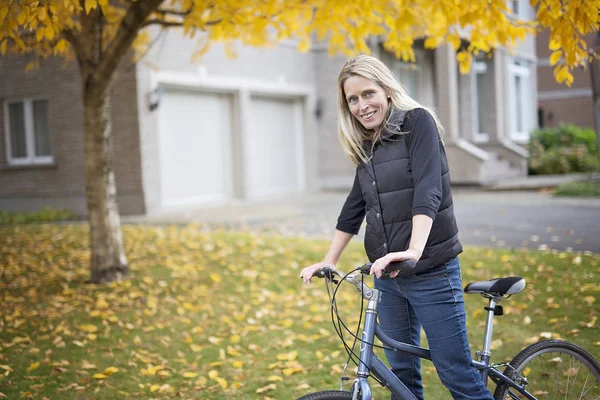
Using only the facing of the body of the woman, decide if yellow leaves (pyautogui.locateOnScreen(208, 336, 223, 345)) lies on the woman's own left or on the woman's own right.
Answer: on the woman's own right

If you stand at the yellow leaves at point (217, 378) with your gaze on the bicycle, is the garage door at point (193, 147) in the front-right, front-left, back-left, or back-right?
back-left

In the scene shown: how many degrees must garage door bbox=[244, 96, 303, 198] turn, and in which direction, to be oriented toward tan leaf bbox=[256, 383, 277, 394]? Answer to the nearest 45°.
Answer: approximately 45° to its right

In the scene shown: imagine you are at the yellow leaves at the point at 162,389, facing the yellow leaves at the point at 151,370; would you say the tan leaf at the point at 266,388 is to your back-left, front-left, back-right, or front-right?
back-right

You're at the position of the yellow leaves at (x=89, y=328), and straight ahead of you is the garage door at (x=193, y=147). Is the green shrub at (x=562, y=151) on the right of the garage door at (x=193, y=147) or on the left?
right

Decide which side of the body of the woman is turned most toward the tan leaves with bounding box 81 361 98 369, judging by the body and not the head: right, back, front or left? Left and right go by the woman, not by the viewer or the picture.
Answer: right

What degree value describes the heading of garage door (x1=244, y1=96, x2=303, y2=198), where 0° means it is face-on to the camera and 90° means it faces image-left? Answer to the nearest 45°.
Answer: approximately 315°

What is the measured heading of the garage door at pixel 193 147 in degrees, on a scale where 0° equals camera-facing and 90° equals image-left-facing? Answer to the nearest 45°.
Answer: approximately 315°

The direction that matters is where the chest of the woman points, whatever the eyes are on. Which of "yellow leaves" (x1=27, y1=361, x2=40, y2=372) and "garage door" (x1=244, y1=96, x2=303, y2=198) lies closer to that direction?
the yellow leaves

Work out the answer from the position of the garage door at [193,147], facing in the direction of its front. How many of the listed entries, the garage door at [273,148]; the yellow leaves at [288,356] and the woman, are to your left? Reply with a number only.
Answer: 1
